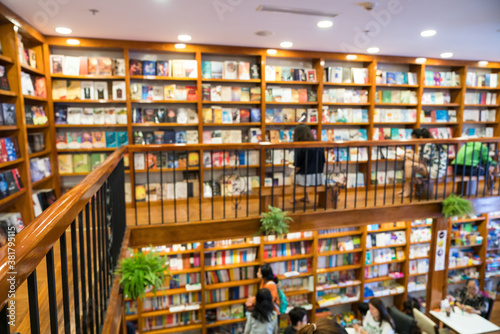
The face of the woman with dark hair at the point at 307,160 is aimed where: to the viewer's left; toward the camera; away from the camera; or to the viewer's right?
away from the camera

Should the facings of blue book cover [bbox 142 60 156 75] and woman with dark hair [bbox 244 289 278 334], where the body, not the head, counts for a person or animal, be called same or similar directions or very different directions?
very different directions

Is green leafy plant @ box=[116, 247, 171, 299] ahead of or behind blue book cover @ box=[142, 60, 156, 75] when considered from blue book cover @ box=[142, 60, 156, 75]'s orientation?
ahead

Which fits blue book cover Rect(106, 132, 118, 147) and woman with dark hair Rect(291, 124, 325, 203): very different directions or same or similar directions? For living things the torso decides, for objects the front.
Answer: very different directions

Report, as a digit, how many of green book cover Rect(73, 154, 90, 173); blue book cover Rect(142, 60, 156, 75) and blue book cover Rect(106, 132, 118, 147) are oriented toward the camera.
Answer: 3

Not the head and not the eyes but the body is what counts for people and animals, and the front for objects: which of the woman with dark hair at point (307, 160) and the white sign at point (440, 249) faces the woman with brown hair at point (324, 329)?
the white sign

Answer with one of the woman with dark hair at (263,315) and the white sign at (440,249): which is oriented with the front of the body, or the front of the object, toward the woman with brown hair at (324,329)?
the white sign

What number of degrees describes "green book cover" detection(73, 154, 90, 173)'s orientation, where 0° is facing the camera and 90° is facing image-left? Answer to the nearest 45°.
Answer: approximately 0°

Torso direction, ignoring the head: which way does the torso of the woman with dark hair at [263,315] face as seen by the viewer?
away from the camera

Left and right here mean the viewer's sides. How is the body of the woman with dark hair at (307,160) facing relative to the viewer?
facing away from the viewer and to the left of the viewer

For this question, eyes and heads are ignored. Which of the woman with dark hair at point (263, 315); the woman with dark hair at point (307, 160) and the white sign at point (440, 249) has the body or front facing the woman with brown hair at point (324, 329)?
the white sign

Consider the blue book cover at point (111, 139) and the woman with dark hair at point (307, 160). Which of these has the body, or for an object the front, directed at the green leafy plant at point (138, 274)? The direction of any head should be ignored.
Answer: the blue book cover

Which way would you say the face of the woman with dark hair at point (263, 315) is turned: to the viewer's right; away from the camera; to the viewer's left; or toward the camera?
away from the camera

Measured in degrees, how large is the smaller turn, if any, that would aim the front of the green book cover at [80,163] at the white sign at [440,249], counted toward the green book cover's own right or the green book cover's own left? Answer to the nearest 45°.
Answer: approximately 45° to the green book cover's own left
